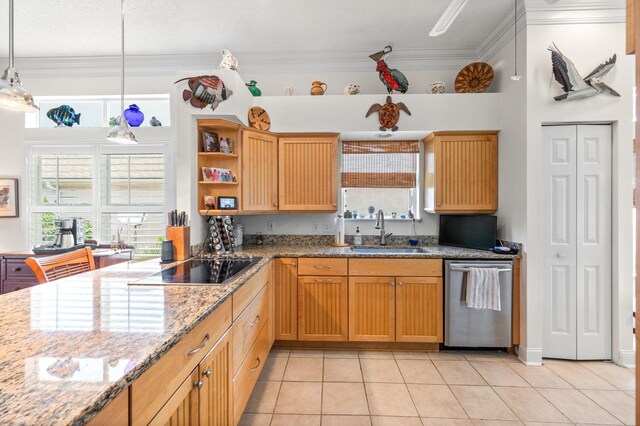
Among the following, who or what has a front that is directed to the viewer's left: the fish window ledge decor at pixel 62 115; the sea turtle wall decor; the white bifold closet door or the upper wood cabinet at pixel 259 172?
the fish window ledge decor

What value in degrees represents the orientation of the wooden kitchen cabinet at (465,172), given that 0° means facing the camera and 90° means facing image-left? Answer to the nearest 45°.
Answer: approximately 0°

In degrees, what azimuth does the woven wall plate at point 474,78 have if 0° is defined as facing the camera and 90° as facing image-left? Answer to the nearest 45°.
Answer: approximately 0°

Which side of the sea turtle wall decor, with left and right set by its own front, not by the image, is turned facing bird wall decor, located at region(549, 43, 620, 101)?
left

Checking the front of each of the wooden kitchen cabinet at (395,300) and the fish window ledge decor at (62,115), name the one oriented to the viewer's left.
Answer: the fish window ledge decor

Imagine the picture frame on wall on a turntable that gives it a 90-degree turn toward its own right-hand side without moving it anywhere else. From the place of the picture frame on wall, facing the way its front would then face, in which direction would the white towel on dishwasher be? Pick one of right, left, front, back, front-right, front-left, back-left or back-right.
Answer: back-left

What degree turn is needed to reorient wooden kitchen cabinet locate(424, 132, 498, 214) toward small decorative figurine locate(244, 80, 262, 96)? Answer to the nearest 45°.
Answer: approximately 90° to its right

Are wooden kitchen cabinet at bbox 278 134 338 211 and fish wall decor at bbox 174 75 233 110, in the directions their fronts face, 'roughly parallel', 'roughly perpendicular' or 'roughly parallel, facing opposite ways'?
roughly perpendicular
